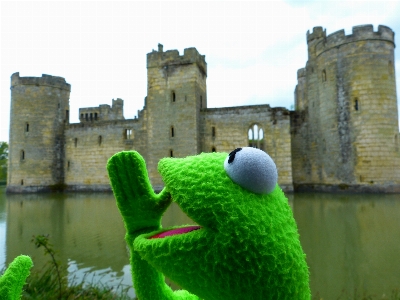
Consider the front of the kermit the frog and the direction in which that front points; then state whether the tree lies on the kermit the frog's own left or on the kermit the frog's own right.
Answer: on the kermit the frog's own right

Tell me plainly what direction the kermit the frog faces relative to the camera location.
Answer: facing to the left of the viewer
